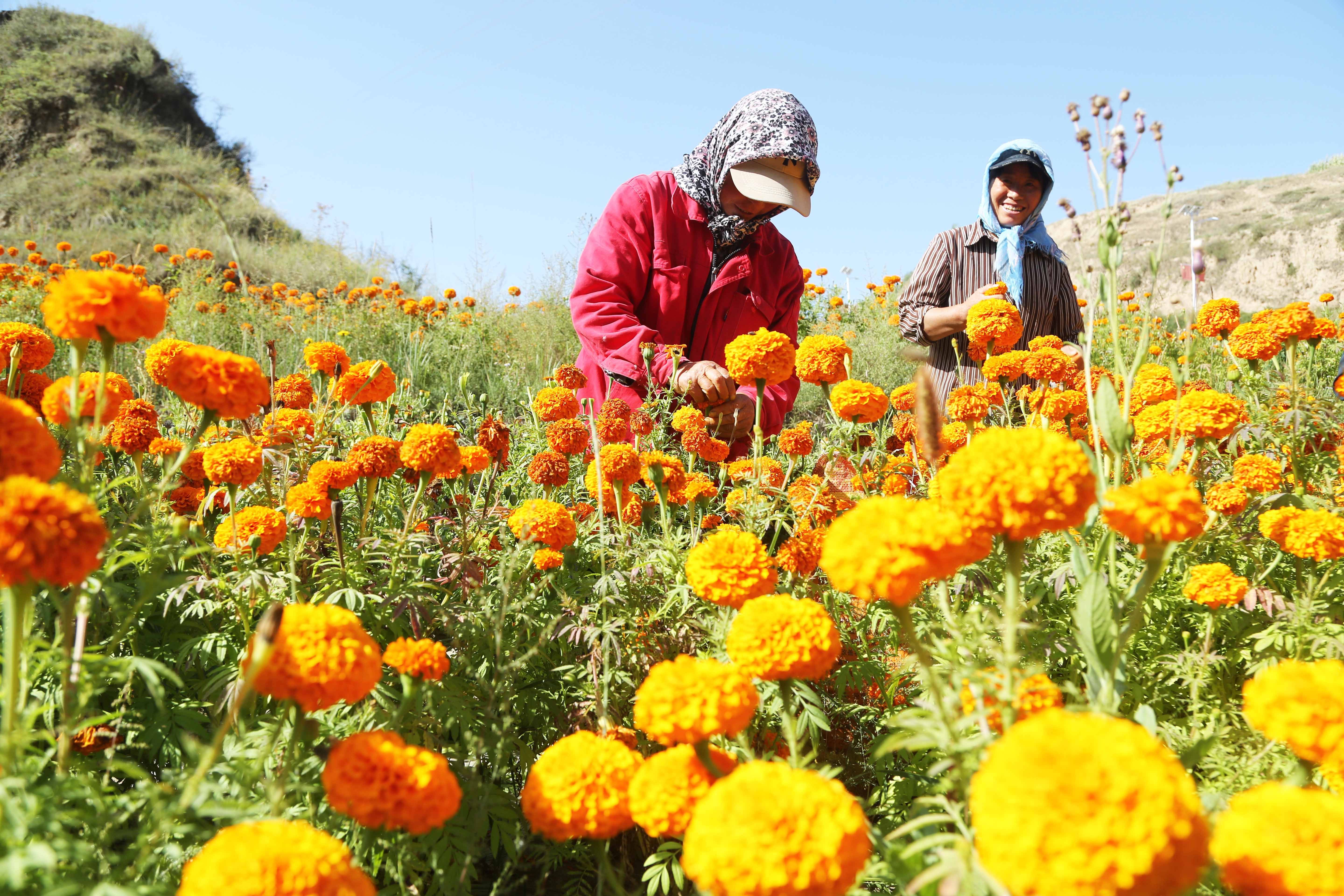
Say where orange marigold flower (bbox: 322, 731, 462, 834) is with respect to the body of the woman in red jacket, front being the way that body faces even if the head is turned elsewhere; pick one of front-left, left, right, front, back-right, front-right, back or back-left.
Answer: front-right

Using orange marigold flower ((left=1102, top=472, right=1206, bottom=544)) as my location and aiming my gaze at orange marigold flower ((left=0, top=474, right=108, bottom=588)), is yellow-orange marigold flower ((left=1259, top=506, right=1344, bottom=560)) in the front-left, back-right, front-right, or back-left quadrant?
back-right

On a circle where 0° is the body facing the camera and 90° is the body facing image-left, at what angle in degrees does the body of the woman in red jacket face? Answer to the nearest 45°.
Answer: approximately 315°

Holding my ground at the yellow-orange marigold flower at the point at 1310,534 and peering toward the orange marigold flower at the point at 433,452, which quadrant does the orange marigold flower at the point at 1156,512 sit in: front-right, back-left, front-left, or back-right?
front-left

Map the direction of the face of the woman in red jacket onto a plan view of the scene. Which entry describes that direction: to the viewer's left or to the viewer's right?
to the viewer's right

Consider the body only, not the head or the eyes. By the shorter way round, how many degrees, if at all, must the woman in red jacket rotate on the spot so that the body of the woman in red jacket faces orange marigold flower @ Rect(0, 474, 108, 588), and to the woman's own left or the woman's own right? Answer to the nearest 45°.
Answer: approximately 45° to the woman's own right

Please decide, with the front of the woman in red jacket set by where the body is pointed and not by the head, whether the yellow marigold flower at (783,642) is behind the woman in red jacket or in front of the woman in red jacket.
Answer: in front

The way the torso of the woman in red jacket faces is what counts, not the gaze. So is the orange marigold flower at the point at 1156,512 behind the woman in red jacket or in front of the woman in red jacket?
in front

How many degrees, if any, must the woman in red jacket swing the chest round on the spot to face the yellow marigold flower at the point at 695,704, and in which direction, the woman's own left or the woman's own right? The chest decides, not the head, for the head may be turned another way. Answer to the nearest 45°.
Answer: approximately 45° to the woman's own right
